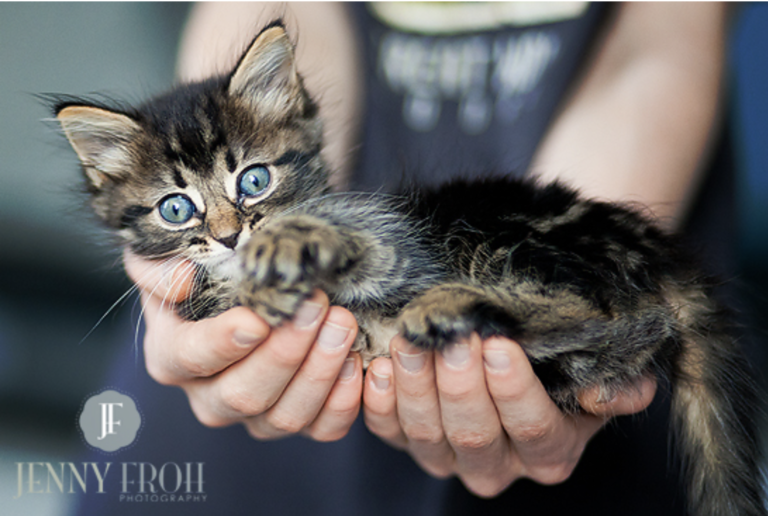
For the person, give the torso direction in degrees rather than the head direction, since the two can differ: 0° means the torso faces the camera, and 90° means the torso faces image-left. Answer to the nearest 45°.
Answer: approximately 0°
